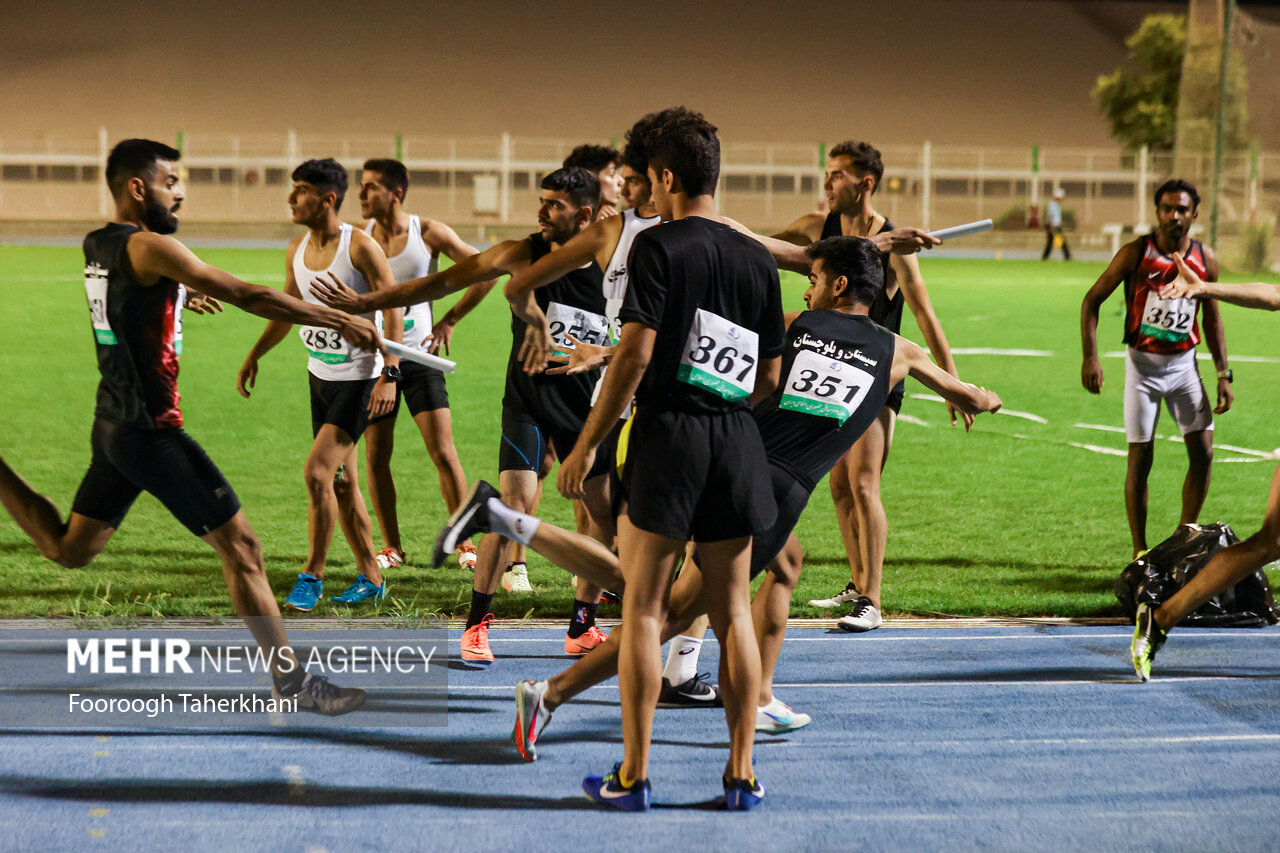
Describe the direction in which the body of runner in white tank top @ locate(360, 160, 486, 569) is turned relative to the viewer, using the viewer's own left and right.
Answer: facing the viewer and to the left of the viewer

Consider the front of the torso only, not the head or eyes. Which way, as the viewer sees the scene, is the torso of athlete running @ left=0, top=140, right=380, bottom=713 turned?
to the viewer's right

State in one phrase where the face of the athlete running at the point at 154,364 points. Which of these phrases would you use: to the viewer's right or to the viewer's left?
to the viewer's right

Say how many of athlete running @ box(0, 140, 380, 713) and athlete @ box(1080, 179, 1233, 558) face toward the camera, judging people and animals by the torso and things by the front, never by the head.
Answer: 1

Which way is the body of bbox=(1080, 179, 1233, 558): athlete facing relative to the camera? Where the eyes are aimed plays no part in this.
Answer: toward the camera
